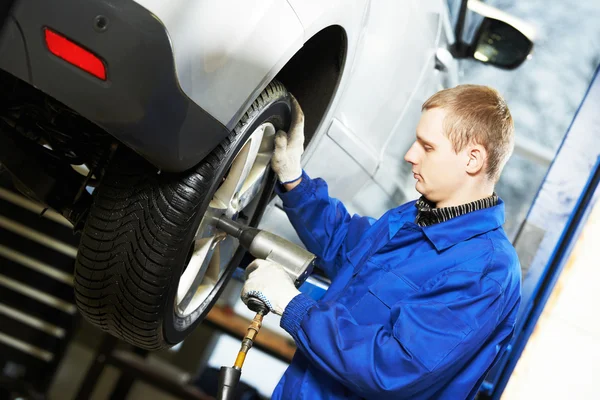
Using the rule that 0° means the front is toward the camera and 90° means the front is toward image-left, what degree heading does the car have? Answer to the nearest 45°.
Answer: approximately 225°

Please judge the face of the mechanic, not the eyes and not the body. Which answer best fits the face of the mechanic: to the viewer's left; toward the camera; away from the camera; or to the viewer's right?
to the viewer's left
